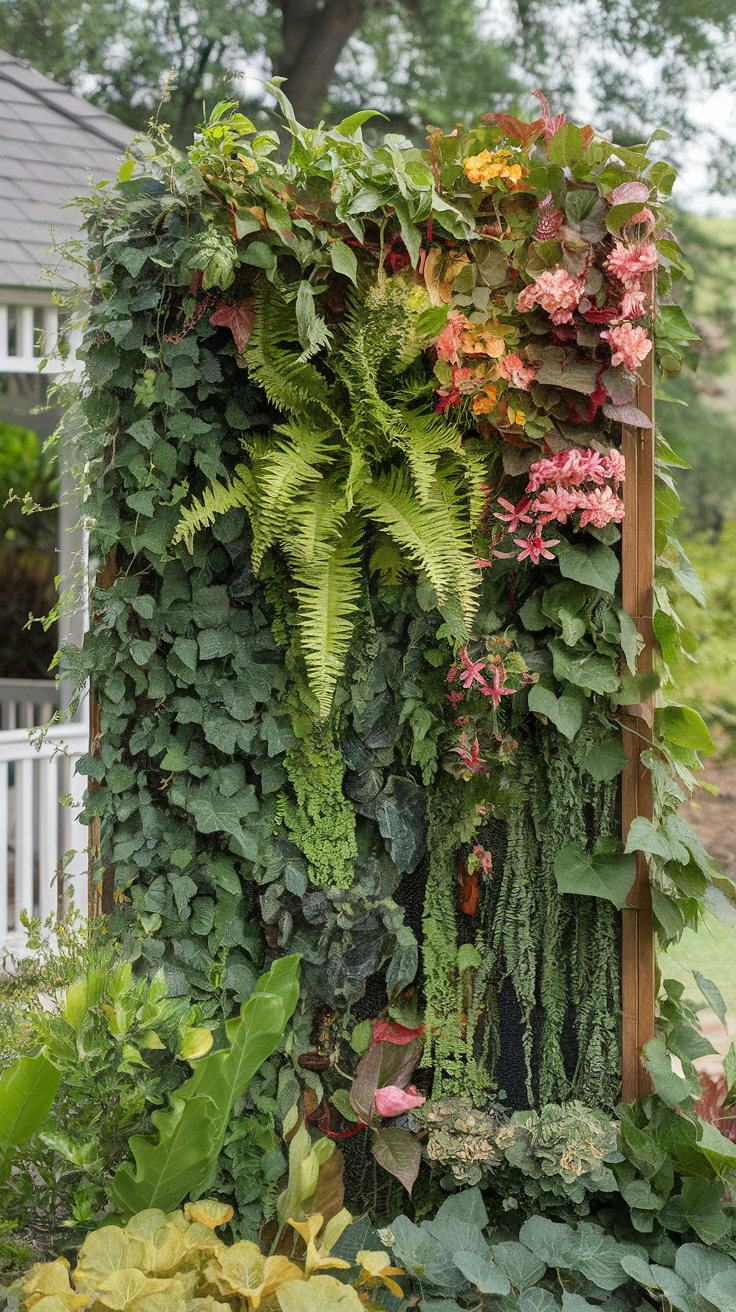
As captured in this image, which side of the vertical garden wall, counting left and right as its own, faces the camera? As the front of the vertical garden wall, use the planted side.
front

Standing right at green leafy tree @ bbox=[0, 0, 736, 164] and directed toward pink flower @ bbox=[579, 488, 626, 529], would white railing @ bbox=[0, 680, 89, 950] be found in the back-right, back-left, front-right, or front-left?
front-right

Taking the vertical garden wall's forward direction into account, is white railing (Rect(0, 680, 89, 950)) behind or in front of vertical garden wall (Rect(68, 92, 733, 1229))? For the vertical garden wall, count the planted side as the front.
behind

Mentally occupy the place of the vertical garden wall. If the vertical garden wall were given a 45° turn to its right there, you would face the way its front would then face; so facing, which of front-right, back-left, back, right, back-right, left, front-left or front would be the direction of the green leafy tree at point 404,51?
back-right
